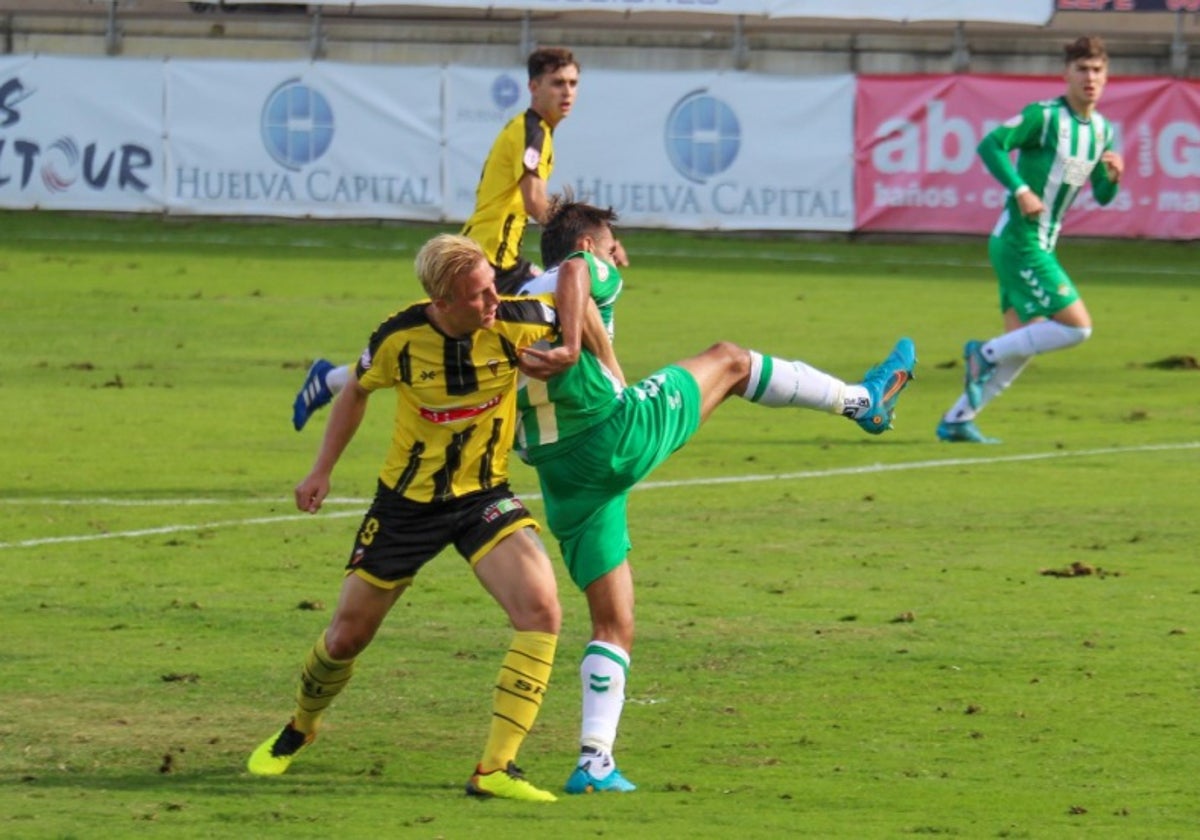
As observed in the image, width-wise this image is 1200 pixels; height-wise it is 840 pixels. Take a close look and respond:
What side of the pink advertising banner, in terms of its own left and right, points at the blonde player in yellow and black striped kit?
front

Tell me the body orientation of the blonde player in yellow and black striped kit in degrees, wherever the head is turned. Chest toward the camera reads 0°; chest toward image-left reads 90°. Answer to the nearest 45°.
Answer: approximately 0°

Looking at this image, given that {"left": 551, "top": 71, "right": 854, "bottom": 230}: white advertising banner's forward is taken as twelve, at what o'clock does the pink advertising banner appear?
The pink advertising banner is roughly at 9 o'clock from the white advertising banner.

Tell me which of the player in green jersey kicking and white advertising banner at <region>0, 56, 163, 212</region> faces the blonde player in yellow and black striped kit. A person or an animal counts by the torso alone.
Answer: the white advertising banner

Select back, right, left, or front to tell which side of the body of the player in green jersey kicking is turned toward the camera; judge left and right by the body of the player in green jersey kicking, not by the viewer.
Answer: right

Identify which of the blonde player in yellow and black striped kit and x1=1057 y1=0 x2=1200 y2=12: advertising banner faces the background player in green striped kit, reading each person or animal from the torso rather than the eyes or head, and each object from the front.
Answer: the advertising banner

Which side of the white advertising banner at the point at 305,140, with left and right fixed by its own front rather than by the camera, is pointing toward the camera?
front

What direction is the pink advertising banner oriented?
toward the camera

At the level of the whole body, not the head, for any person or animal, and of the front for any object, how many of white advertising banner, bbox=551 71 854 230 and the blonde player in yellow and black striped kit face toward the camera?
2

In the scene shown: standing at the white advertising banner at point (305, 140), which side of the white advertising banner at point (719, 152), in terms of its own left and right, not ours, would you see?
right

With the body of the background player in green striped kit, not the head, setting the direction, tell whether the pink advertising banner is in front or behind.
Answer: behind
